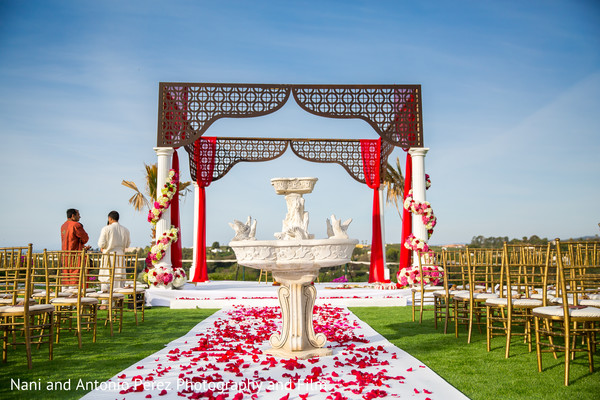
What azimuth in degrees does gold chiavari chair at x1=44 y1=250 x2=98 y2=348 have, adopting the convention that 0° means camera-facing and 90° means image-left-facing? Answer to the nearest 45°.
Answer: approximately 225°

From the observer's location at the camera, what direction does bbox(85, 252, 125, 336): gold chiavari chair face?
facing away from the viewer and to the right of the viewer

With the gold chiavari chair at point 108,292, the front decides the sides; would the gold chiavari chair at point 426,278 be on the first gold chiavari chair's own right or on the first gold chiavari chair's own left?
on the first gold chiavari chair's own right

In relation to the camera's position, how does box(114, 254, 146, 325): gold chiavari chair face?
facing away from the viewer and to the right of the viewer

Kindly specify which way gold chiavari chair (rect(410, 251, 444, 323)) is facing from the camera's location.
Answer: facing away from the viewer and to the left of the viewer
